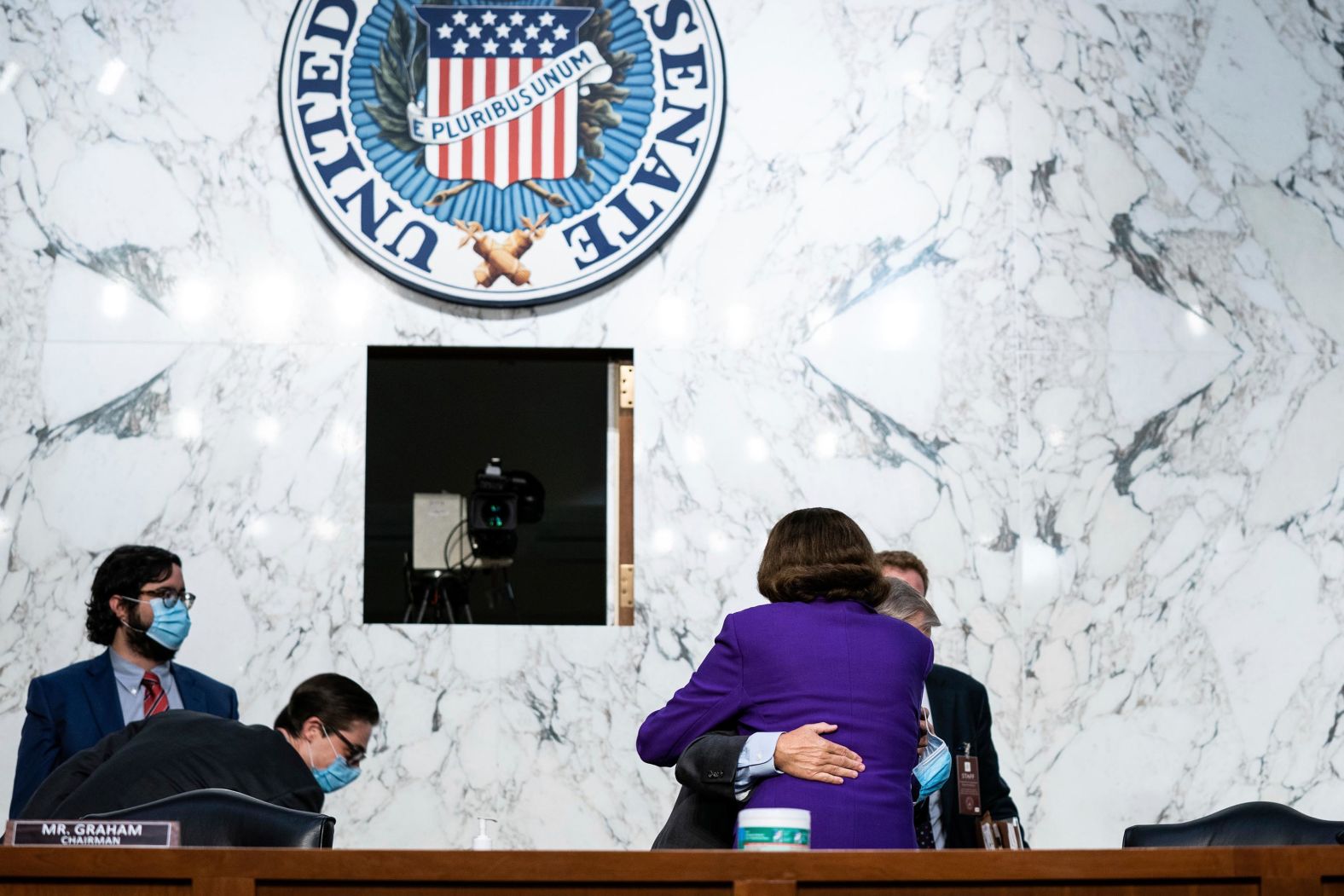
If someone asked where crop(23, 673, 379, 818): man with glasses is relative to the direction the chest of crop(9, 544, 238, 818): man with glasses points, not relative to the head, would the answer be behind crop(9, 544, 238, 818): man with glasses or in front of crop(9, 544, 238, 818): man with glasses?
in front

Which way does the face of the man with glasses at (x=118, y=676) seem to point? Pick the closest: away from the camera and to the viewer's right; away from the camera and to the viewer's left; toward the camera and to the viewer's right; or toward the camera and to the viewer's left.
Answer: toward the camera and to the viewer's right

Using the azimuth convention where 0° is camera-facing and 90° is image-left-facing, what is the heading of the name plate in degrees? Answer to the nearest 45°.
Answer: approximately 0°

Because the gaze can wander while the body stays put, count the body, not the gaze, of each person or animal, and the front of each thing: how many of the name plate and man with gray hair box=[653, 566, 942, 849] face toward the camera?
2

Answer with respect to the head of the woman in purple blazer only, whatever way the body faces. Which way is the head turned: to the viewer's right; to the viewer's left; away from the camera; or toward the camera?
away from the camera

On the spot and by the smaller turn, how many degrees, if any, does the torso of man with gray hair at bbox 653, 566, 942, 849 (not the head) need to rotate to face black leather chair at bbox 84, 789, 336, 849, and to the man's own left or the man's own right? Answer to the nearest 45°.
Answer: approximately 90° to the man's own right
